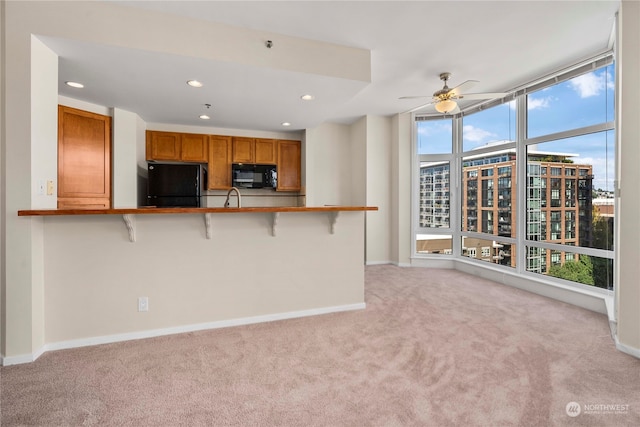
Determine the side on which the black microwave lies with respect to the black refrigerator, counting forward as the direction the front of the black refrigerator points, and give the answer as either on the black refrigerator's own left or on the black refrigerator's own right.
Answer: on the black refrigerator's own left

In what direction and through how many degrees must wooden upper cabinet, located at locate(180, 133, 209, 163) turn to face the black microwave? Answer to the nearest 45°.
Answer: approximately 90° to its left
